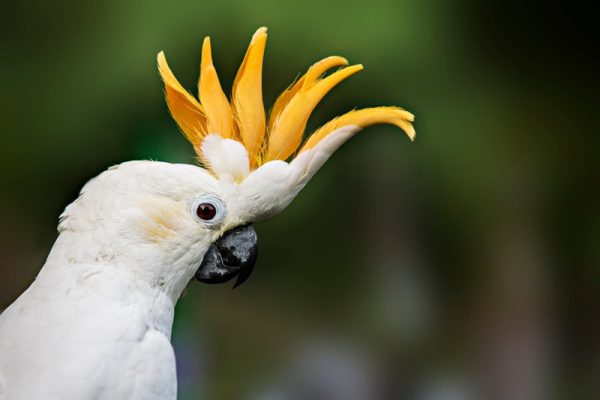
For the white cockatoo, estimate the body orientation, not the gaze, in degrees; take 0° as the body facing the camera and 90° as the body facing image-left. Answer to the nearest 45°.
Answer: approximately 270°
